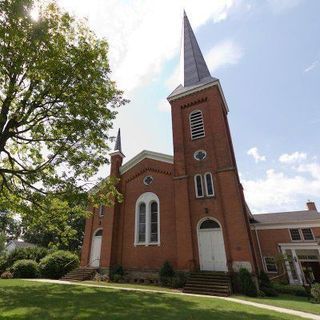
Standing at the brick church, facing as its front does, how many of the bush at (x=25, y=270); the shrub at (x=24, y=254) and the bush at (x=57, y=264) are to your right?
3

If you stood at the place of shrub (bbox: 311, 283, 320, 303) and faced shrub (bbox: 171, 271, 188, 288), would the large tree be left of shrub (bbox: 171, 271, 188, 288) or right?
left

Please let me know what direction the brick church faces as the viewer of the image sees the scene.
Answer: facing the viewer

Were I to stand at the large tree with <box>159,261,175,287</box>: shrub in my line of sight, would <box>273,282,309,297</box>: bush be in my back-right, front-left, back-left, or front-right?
front-right

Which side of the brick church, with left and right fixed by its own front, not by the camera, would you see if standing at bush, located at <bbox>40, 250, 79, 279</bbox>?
right

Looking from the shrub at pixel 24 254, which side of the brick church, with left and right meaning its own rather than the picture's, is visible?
right

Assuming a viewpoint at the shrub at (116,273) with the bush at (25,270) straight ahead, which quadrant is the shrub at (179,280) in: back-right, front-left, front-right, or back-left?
back-left

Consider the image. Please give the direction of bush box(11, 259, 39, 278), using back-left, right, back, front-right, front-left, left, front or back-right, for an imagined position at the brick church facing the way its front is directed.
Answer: right
